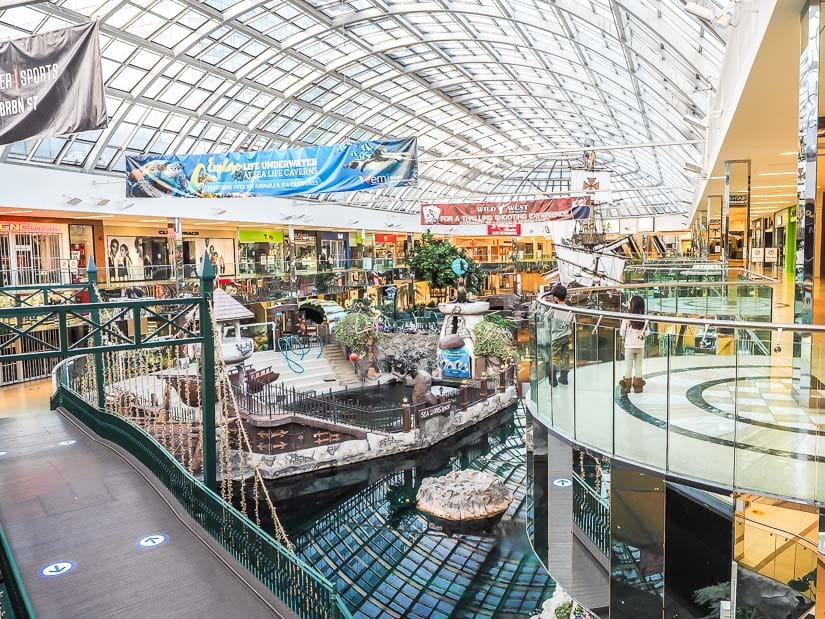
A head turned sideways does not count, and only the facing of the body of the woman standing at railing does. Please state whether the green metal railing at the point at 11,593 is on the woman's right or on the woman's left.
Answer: on the woman's left

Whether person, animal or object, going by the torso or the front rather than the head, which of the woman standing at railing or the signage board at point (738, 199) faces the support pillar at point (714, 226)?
the woman standing at railing

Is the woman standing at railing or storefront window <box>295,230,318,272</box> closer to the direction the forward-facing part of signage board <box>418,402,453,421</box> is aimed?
the woman standing at railing

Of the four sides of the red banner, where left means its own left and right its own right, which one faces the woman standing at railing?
front

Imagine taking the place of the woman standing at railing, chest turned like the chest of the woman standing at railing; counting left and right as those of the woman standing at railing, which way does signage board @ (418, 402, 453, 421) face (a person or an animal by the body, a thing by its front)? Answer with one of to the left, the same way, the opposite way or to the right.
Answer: the opposite way

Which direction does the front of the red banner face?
toward the camera

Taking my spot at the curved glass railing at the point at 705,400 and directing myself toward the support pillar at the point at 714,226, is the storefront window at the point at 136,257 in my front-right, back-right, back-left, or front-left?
front-left

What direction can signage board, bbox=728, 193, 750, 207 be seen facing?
toward the camera

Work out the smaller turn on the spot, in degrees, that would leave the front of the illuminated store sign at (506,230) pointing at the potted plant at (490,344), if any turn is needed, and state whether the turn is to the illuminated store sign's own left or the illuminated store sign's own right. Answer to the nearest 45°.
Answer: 0° — it already faces it

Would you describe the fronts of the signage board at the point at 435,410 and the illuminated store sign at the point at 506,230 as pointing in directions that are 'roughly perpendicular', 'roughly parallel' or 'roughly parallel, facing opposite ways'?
roughly parallel

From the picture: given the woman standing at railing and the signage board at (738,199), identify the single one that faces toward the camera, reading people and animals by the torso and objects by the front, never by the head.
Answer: the signage board

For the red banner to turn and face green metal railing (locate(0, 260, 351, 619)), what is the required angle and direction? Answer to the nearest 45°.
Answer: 0° — it already faces it

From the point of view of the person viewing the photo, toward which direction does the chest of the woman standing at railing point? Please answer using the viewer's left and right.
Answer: facing away from the viewer

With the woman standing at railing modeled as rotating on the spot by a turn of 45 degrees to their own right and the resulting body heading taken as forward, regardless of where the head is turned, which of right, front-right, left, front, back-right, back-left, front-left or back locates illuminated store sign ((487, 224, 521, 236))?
front-left
